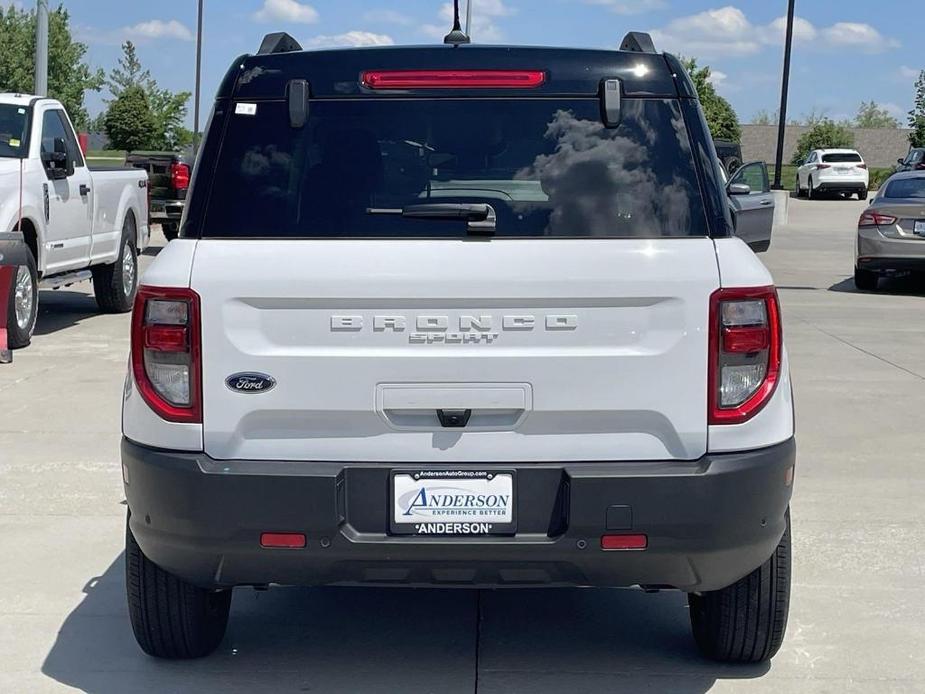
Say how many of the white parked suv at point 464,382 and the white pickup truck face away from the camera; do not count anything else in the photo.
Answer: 1

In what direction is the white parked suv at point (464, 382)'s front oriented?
away from the camera

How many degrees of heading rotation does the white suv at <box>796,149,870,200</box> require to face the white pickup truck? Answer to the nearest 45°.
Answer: approximately 135° to its left

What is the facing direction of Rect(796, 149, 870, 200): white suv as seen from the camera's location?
facing away from the viewer and to the left of the viewer

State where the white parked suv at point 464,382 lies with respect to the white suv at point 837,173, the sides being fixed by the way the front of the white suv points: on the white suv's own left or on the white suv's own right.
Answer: on the white suv's own left

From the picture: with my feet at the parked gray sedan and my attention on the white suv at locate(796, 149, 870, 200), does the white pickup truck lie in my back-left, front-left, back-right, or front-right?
back-left

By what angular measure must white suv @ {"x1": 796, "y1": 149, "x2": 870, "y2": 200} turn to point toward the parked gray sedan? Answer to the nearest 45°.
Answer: approximately 135° to its left

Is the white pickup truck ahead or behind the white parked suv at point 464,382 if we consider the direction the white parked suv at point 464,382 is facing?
ahead

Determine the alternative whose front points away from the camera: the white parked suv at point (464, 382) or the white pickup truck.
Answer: the white parked suv

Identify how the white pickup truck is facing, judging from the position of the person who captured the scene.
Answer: facing the viewer and to the left of the viewer

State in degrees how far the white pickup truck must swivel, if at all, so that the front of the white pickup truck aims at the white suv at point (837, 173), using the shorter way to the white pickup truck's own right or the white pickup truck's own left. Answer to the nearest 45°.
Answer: approximately 180°

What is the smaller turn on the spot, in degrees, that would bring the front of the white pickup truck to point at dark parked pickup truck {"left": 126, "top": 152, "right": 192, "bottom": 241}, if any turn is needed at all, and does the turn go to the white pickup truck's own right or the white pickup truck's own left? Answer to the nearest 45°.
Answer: approximately 135° to the white pickup truck's own right
